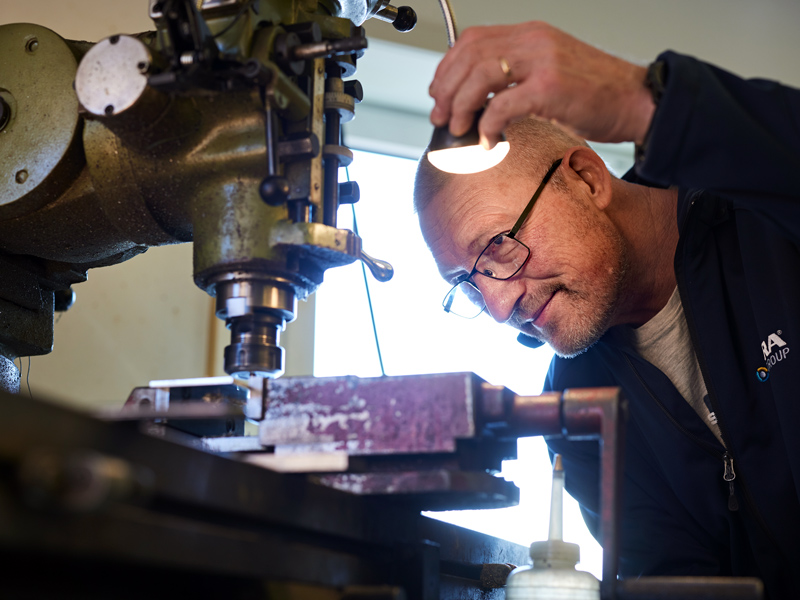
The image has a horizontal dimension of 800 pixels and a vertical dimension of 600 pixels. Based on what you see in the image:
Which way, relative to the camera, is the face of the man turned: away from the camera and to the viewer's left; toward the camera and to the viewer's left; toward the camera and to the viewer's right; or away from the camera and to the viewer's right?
toward the camera and to the viewer's left

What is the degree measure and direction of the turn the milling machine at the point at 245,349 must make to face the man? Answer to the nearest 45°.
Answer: approximately 45° to its left

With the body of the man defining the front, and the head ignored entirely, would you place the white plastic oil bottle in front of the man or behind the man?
in front

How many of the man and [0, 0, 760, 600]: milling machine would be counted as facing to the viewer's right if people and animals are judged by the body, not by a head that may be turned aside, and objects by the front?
1

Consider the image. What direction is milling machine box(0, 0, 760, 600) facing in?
to the viewer's right

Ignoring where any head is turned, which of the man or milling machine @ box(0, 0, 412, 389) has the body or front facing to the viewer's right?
the milling machine

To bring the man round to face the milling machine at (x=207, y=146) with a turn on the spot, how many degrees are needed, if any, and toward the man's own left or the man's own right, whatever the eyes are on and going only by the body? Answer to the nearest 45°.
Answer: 0° — they already face it
